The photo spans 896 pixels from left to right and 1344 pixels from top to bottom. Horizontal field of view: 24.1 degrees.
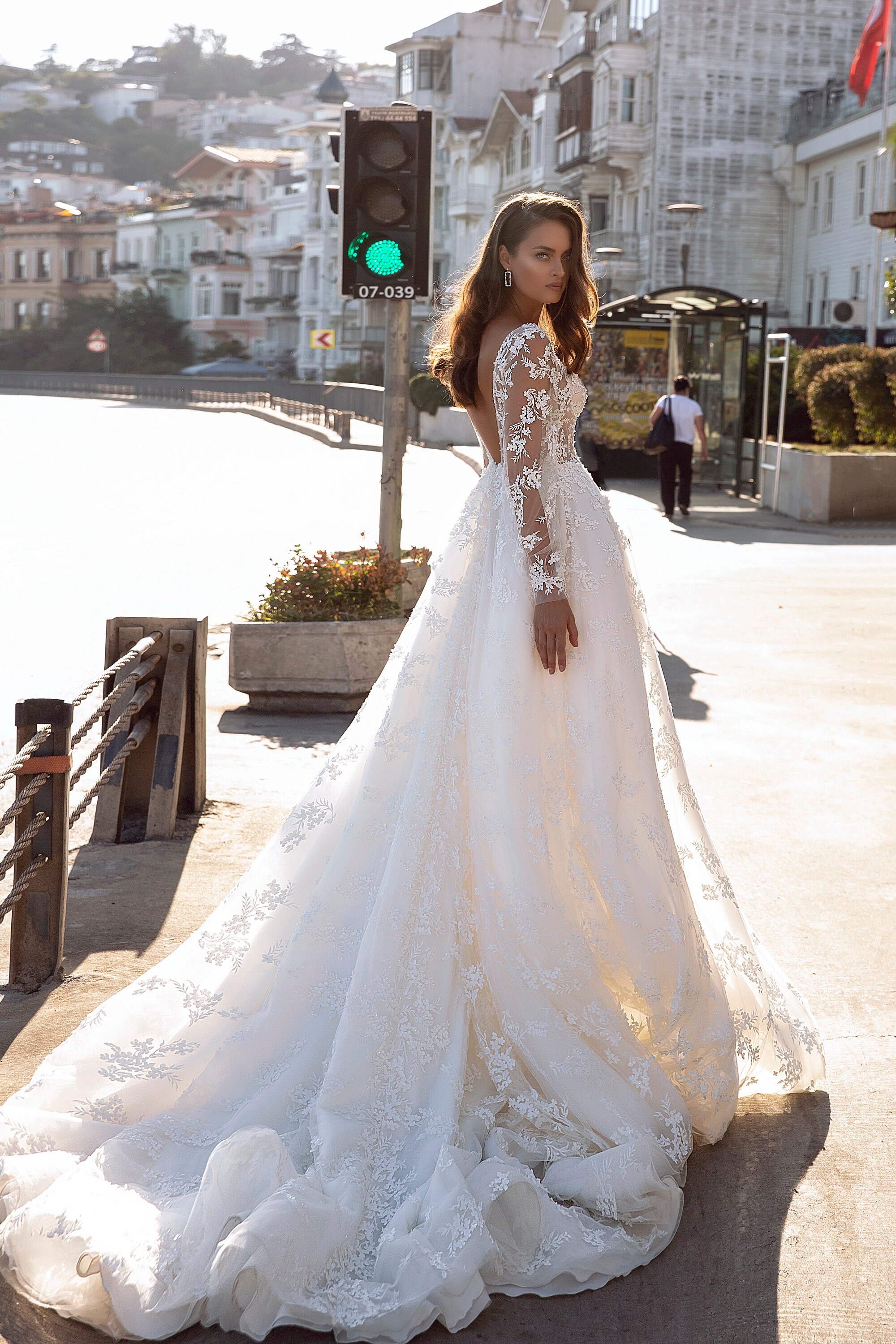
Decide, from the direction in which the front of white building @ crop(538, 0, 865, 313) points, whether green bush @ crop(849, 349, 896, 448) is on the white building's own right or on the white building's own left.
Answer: on the white building's own left

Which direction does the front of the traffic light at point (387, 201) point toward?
toward the camera

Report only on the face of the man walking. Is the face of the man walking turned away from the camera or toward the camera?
away from the camera

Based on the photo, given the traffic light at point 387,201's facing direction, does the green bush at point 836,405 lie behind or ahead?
behind

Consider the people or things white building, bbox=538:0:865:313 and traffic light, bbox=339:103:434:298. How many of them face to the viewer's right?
0

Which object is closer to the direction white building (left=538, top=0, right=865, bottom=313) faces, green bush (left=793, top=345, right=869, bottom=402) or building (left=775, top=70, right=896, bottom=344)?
the green bush

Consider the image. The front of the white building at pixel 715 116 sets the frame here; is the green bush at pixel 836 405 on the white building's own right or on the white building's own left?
on the white building's own left

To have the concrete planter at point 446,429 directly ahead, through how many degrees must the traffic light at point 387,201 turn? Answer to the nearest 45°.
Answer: approximately 180°

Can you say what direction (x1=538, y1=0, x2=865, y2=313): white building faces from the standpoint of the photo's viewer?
facing the viewer and to the left of the viewer

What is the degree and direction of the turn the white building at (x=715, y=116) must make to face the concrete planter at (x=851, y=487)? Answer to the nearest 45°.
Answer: approximately 45° to its left

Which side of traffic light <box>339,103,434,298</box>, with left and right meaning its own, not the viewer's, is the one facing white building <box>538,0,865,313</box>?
back

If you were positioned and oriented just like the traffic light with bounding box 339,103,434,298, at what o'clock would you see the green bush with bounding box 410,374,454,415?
The green bush is roughly at 6 o'clock from the traffic light.

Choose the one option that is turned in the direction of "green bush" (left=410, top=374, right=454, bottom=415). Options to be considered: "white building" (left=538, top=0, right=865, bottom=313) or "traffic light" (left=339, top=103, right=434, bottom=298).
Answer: the white building

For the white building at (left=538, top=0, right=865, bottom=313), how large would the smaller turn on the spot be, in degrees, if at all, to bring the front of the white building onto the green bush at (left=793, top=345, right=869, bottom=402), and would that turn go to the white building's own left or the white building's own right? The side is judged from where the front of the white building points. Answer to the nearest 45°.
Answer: approximately 45° to the white building's own left

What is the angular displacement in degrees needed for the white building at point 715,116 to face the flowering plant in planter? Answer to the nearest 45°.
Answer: approximately 45° to its left
